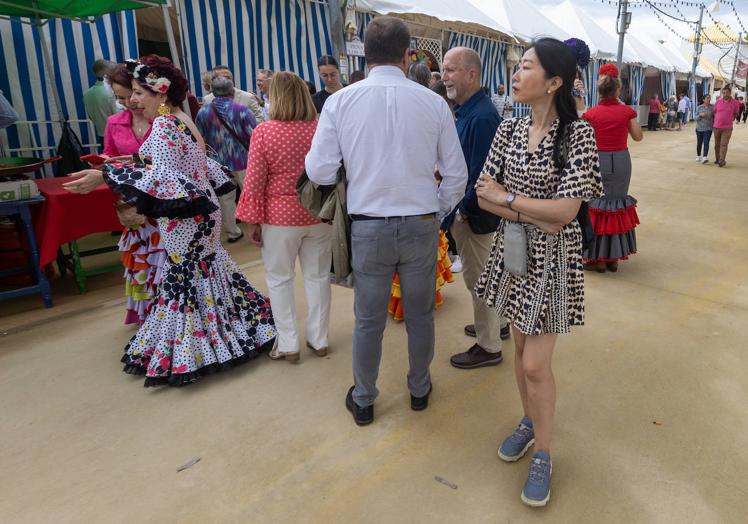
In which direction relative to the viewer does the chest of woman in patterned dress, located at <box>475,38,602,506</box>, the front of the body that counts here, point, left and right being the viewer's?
facing the viewer and to the left of the viewer

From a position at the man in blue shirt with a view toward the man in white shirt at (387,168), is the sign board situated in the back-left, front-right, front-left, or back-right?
back-right

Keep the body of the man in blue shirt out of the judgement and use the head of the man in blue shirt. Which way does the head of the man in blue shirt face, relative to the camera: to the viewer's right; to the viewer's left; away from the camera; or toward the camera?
to the viewer's left

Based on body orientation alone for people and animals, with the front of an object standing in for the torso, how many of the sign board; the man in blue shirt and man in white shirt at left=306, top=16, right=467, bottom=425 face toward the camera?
1

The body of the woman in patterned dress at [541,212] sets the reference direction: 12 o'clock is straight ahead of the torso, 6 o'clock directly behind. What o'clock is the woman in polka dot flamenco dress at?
The woman in polka dot flamenco dress is roughly at 2 o'clock from the woman in patterned dress.

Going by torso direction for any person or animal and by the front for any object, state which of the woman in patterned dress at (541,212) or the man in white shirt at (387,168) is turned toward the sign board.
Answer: the man in white shirt

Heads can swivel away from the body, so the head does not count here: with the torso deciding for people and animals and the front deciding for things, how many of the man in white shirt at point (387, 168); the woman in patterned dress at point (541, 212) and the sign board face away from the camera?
1

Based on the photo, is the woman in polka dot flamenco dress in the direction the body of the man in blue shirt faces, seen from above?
yes

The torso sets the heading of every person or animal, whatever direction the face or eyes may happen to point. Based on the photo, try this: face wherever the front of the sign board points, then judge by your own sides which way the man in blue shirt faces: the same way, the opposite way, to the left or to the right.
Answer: to the right

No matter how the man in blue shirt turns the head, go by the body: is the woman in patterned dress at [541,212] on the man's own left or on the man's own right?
on the man's own left

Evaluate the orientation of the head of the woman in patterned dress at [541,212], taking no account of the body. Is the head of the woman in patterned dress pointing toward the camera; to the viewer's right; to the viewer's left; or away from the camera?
to the viewer's left

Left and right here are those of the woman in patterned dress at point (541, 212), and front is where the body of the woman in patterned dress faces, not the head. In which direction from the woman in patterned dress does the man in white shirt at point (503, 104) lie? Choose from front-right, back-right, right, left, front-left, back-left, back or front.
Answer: back-right

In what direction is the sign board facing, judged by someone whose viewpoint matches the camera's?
facing the viewer

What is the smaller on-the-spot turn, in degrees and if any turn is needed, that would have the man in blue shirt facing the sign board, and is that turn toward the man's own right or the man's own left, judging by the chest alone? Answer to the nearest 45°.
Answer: approximately 90° to the man's own right

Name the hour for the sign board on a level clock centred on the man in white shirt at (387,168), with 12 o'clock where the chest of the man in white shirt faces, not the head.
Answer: The sign board is roughly at 12 o'clock from the man in white shirt.

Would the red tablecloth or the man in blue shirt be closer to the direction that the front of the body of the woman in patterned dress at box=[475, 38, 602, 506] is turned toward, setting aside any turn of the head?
the red tablecloth

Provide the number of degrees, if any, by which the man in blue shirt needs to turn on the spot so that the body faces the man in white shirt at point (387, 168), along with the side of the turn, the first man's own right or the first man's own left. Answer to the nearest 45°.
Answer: approximately 45° to the first man's own left

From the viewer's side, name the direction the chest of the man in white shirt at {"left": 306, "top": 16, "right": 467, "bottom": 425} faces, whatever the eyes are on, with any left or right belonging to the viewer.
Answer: facing away from the viewer
